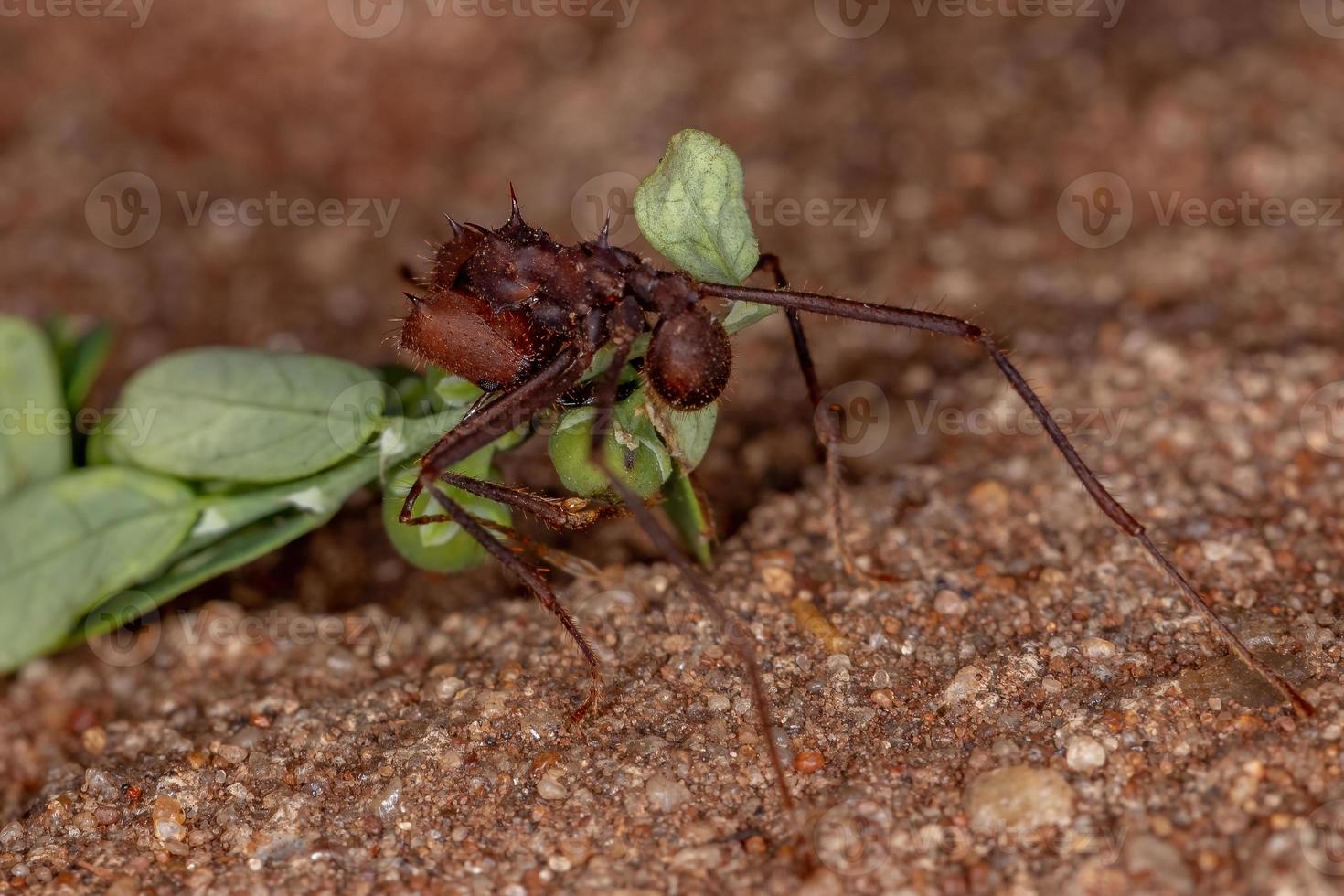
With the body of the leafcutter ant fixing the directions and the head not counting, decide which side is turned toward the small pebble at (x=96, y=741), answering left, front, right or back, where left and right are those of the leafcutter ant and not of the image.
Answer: front

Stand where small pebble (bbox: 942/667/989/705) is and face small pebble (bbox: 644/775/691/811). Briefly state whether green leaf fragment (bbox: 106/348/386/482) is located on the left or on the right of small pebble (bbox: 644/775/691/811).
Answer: right

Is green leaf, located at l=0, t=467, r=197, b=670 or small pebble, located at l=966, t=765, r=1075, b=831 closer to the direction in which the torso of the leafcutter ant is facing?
the green leaf

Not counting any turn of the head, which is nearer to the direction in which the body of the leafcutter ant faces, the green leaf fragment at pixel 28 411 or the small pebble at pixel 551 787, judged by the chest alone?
the green leaf fragment

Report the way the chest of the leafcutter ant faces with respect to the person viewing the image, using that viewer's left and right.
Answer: facing to the left of the viewer

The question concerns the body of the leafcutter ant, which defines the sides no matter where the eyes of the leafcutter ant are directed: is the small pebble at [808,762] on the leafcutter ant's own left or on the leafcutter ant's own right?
on the leafcutter ant's own left

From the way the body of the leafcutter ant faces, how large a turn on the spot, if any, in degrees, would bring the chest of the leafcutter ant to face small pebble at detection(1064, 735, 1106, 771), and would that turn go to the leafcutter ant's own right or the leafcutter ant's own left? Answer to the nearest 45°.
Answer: approximately 135° to the leafcutter ant's own left

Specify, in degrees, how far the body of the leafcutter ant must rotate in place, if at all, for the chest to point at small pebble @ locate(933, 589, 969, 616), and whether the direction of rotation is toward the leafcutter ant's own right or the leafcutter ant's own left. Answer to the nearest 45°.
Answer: approximately 180°

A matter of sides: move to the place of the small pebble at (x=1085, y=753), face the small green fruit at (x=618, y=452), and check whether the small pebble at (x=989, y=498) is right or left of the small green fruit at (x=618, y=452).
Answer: right

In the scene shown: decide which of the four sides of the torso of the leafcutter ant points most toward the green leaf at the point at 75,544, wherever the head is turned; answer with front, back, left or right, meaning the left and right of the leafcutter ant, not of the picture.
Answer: front

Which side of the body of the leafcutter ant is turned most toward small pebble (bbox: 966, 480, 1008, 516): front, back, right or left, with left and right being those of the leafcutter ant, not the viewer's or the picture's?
back

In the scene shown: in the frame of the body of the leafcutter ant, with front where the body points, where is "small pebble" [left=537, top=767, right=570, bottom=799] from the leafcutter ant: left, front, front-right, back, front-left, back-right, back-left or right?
left
